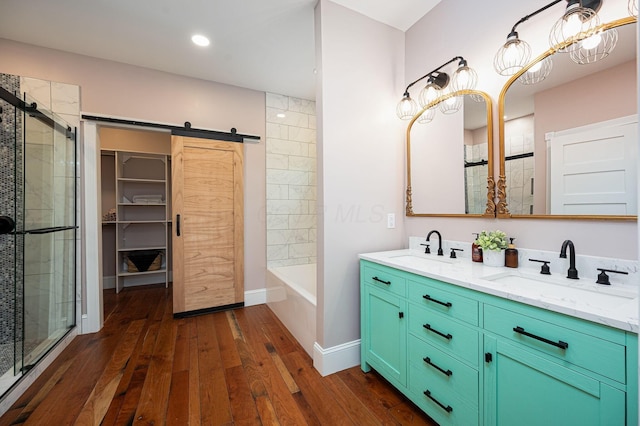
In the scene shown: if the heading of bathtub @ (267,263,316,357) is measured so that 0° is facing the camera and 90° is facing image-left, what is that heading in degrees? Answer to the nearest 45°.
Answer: approximately 45°

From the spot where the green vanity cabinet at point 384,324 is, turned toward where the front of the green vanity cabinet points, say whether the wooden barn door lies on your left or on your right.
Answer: on your right

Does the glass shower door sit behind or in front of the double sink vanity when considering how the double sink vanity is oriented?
in front

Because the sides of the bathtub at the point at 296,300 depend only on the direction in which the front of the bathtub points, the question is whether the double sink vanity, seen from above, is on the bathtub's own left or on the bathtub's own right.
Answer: on the bathtub's own left

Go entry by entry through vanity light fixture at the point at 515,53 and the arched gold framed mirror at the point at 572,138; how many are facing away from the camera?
0

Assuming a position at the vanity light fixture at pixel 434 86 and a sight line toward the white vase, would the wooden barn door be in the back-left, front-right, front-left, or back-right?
back-right

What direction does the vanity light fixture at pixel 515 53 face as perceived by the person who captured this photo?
facing the viewer and to the left of the viewer

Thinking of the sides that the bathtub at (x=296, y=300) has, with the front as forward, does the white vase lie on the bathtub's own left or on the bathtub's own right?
on the bathtub's own left

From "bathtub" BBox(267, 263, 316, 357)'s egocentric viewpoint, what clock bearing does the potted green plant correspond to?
The potted green plant is roughly at 9 o'clock from the bathtub.
